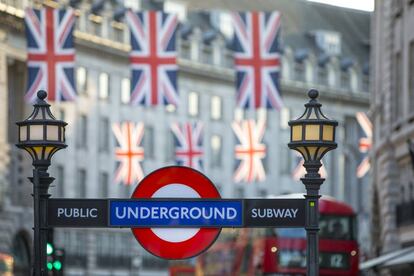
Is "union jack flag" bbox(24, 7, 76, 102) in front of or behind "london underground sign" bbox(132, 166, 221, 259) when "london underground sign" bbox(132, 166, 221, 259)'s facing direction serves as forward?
behind

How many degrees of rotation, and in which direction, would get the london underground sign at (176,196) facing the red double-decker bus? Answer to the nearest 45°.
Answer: approximately 180°

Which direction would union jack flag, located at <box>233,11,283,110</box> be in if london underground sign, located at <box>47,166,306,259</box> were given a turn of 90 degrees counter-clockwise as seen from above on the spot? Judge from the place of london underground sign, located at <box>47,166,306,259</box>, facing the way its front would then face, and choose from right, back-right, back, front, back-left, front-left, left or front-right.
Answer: left

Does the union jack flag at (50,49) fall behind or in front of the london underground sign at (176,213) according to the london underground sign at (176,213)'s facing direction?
behind

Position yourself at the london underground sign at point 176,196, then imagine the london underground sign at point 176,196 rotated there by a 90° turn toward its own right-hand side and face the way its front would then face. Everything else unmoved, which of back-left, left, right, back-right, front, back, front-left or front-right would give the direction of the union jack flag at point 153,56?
right

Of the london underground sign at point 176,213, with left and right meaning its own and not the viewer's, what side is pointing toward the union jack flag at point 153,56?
back

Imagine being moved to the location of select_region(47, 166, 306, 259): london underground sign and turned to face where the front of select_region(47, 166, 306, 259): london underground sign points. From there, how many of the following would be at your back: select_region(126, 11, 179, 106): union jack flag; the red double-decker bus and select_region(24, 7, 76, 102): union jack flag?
3

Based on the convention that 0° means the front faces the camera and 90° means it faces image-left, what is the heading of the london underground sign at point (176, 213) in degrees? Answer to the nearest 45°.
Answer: approximately 0°

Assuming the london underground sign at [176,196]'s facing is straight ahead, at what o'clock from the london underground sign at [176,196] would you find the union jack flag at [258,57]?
The union jack flag is roughly at 6 o'clock from the london underground sign.

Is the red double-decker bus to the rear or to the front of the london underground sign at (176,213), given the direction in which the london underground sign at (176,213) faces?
to the rear
